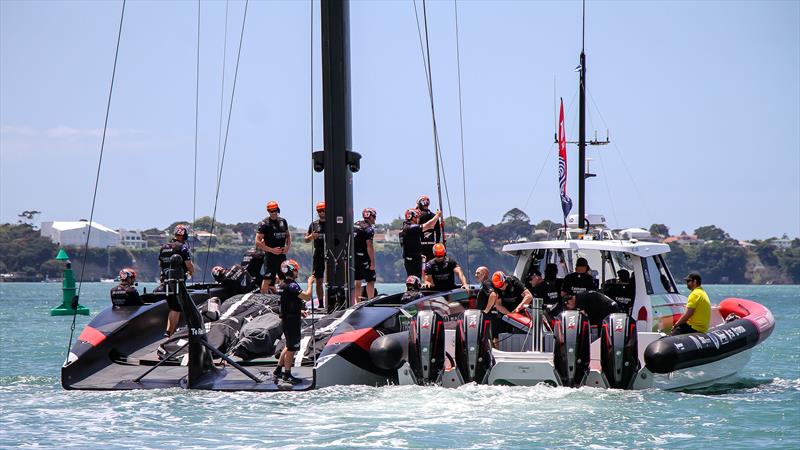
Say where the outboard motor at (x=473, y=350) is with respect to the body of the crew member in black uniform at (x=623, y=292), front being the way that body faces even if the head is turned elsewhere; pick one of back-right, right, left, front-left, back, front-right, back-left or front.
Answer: back-left

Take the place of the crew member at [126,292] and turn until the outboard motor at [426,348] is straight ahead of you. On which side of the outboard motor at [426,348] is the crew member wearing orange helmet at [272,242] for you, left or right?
left

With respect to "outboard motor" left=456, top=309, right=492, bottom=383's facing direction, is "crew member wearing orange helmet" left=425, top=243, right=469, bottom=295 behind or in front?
in front

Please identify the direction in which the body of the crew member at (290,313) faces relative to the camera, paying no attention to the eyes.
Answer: to the viewer's right

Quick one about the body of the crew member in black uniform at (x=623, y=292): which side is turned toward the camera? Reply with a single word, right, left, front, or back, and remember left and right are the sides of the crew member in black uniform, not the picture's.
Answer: back

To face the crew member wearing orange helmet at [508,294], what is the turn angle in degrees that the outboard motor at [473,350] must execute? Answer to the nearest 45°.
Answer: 0° — it already faces them

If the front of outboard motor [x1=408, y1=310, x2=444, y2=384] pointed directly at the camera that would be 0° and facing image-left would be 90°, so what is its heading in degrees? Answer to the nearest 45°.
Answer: approximately 180°

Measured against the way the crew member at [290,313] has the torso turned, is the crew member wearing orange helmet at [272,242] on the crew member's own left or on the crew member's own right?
on the crew member's own left

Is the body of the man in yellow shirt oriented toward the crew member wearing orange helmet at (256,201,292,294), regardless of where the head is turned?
yes

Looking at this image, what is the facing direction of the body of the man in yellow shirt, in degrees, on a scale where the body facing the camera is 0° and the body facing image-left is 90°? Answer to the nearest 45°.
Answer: approximately 90°

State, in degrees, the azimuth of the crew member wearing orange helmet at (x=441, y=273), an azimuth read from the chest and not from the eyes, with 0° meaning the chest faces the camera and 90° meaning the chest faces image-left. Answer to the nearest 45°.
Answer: approximately 0°

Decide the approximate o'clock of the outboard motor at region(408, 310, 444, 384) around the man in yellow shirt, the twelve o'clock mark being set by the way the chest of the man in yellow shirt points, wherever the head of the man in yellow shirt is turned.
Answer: The outboard motor is roughly at 11 o'clock from the man in yellow shirt.

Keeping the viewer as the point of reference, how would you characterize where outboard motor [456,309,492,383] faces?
facing away from the viewer

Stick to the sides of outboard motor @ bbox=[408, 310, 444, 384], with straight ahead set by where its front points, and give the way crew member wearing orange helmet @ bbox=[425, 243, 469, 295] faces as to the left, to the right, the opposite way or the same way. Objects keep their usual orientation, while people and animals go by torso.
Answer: the opposite way
